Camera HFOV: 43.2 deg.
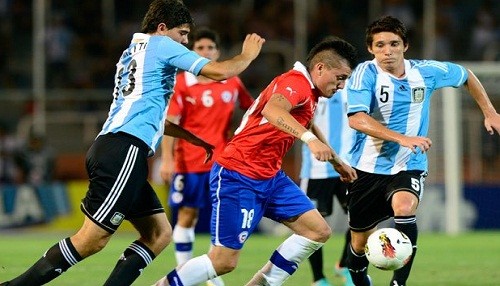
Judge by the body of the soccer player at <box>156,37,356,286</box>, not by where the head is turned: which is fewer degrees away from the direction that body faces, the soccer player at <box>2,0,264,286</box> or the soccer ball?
the soccer ball

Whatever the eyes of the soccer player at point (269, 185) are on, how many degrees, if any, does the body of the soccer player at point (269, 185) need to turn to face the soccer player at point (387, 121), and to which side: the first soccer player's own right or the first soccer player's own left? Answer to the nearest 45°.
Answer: approximately 45° to the first soccer player's own left

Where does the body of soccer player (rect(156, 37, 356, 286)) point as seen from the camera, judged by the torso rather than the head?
to the viewer's right

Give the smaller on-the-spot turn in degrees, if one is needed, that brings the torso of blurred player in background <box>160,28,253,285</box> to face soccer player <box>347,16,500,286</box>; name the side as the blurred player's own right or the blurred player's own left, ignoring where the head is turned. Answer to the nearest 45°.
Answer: approximately 45° to the blurred player's own left

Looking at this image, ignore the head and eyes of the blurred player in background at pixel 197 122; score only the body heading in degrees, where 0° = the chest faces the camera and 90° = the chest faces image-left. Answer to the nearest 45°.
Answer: approximately 0°

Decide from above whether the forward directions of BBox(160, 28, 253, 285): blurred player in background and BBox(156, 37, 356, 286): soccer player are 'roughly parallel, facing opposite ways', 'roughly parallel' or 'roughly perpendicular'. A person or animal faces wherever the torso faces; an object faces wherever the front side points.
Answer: roughly perpendicular

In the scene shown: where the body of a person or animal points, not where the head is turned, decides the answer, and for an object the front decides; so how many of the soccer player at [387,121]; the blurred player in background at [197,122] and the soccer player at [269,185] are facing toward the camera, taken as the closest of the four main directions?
2

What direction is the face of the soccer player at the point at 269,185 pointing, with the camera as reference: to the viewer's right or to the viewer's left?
to the viewer's right

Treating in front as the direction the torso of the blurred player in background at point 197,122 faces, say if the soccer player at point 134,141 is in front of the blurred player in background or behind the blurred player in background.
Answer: in front

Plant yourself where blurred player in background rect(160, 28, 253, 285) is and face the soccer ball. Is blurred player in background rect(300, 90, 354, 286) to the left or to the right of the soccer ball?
left

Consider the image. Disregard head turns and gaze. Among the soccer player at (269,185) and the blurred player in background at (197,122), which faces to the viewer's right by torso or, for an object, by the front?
the soccer player
